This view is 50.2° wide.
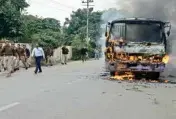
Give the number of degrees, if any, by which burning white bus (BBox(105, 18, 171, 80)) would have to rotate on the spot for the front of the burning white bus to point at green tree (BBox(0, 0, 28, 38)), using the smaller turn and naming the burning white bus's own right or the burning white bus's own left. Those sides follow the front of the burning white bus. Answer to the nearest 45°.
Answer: approximately 135° to the burning white bus's own right

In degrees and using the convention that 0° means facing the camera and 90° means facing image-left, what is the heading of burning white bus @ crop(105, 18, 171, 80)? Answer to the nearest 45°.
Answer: approximately 0°
